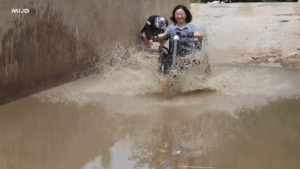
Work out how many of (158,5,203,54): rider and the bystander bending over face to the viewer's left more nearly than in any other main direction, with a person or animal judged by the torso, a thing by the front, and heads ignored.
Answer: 0

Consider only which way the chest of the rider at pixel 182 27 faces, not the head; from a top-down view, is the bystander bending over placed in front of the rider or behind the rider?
behind

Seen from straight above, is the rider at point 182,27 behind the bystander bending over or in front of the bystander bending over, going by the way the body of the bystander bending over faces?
in front

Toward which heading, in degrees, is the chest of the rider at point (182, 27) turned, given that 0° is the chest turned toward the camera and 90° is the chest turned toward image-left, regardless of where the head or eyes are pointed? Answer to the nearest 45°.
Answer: approximately 0°
